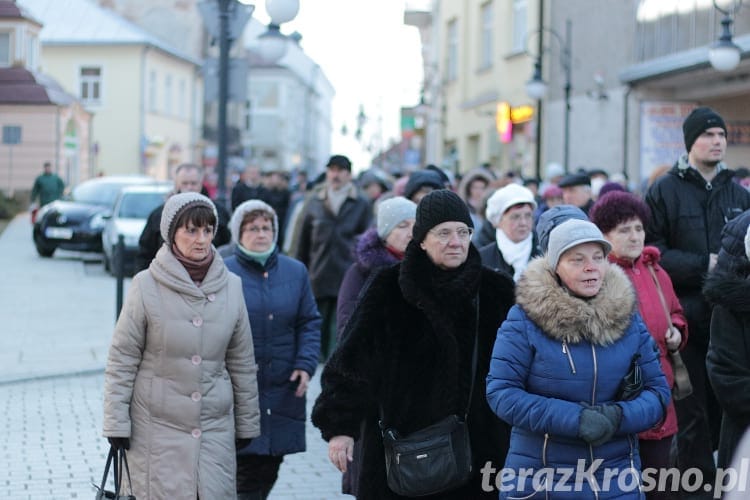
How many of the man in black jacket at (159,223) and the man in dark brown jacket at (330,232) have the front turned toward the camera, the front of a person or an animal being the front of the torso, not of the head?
2

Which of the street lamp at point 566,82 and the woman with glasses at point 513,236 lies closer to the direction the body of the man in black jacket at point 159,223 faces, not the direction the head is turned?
the woman with glasses

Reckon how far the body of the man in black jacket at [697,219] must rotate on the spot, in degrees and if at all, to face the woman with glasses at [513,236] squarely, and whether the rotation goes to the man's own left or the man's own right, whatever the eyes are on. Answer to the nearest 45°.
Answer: approximately 135° to the man's own right

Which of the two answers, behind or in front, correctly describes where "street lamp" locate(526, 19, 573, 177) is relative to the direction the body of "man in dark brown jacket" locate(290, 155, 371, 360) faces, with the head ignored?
behind

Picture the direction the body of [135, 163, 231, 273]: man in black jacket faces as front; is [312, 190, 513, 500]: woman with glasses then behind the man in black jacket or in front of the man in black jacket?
in front

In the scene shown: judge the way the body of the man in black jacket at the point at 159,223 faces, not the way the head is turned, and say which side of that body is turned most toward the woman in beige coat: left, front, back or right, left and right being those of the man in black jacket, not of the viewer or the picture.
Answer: front

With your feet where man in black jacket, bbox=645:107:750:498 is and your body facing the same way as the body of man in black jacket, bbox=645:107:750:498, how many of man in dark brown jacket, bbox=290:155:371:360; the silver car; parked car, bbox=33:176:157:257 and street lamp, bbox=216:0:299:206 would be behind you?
4

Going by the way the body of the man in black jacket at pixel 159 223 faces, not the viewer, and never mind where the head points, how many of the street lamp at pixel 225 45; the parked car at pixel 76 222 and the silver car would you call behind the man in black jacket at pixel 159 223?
3

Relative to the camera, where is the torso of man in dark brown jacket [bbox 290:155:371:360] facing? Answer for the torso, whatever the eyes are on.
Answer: toward the camera

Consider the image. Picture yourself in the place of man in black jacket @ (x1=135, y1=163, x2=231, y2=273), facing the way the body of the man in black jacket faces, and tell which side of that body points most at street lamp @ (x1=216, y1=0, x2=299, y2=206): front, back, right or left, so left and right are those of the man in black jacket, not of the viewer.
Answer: back

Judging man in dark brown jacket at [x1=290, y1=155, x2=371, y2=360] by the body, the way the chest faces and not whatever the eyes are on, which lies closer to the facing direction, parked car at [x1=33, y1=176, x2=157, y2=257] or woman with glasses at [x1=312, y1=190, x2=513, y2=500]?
the woman with glasses

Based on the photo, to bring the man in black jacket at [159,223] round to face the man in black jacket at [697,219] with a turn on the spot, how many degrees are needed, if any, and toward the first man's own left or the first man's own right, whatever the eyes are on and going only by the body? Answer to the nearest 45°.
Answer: approximately 45° to the first man's own left

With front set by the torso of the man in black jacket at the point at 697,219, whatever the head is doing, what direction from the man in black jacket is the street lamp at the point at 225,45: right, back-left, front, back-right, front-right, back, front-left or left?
back

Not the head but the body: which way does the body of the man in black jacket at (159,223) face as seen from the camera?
toward the camera
